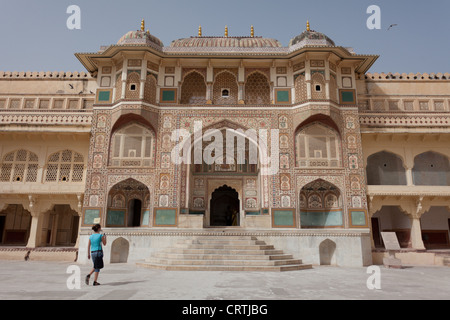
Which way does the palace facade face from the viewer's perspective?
toward the camera
